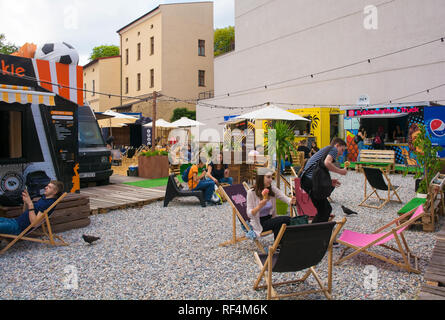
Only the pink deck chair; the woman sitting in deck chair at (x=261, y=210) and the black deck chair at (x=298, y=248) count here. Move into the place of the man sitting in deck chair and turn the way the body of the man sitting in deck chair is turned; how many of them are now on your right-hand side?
0

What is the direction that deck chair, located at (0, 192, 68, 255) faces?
to the viewer's left

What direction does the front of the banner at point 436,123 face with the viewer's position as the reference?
facing the viewer

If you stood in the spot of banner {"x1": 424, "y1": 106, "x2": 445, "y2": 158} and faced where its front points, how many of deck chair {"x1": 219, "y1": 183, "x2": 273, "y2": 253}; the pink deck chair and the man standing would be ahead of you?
3

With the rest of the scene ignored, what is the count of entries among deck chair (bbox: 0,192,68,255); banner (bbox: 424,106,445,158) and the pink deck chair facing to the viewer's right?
0

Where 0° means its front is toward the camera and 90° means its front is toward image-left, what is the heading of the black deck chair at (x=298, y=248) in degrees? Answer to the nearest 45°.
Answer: approximately 135°
